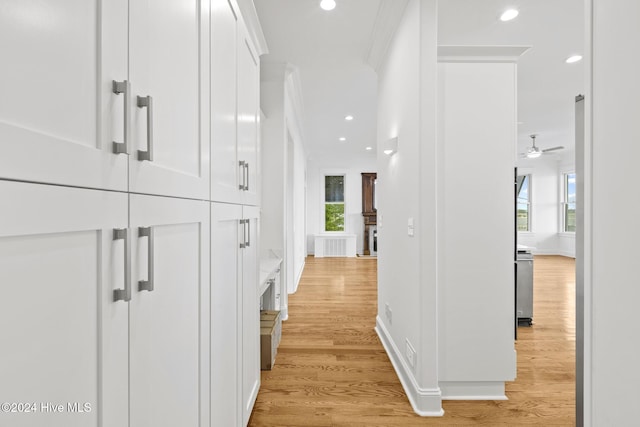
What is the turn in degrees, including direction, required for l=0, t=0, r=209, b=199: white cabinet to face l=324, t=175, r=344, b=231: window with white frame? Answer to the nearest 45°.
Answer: approximately 90° to its left

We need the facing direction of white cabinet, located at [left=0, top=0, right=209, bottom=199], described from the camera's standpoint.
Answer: facing the viewer and to the right of the viewer

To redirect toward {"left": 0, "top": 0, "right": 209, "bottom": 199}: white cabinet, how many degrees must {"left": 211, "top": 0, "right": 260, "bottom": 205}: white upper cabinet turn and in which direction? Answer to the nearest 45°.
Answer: approximately 90° to its right

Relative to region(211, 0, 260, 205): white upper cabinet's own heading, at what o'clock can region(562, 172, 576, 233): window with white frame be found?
The window with white frame is roughly at 11 o'clock from the white upper cabinet.

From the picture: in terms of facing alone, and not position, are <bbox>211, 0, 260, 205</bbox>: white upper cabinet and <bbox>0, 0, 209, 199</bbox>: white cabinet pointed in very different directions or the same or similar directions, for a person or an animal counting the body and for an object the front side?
same or similar directions

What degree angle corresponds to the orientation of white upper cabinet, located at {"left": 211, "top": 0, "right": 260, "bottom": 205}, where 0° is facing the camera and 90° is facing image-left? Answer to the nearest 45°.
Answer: approximately 270°

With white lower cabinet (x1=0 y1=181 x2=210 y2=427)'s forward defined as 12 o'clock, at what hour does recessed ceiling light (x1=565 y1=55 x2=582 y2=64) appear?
The recessed ceiling light is roughly at 10 o'clock from the white lower cabinet.

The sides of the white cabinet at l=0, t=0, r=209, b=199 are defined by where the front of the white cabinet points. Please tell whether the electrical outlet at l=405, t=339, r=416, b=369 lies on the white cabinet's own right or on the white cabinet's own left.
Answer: on the white cabinet's own left

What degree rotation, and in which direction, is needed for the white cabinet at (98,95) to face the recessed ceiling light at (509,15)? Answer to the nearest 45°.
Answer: approximately 45° to its left

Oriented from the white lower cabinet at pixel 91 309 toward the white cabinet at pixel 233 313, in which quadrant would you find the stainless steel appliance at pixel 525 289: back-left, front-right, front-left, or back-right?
front-right

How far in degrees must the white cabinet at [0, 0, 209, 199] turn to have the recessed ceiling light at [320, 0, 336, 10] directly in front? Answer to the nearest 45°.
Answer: approximately 90° to its left

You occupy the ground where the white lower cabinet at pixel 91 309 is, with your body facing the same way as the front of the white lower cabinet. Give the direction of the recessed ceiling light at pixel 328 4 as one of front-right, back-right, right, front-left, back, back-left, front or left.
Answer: left

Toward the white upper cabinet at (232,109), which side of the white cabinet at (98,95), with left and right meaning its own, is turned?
left
